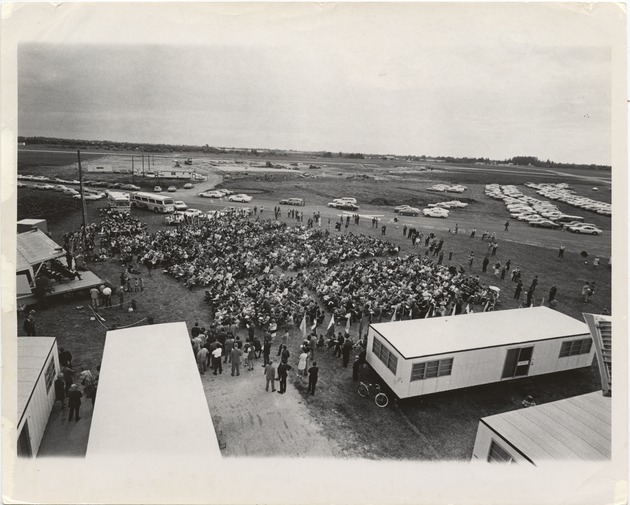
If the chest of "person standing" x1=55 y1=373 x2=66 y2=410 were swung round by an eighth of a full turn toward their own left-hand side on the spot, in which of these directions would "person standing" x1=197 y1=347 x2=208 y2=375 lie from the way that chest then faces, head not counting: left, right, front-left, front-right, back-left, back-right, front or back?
back-right

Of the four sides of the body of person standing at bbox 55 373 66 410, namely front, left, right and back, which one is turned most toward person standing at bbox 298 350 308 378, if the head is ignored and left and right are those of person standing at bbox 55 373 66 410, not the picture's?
right

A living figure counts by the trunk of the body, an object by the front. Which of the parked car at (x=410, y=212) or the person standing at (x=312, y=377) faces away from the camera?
the person standing

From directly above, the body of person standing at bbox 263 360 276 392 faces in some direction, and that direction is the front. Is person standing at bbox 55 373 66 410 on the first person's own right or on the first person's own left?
on the first person's own left

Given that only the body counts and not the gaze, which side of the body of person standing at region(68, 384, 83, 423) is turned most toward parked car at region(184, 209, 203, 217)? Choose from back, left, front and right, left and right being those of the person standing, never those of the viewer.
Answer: front

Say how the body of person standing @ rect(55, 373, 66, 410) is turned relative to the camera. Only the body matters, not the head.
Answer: away from the camera

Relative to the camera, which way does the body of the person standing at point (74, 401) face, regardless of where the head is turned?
away from the camera

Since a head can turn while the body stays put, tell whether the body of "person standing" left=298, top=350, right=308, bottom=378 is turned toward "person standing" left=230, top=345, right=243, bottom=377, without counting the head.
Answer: no

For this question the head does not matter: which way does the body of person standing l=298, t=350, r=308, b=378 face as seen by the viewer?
away from the camera

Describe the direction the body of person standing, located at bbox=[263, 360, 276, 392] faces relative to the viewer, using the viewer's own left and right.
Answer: facing away from the viewer

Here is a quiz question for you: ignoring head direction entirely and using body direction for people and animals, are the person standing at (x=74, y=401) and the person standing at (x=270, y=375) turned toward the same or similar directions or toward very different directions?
same or similar directions

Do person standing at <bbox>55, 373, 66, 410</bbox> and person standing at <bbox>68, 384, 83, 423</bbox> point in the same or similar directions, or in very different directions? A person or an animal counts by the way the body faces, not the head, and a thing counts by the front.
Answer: same or similar directions

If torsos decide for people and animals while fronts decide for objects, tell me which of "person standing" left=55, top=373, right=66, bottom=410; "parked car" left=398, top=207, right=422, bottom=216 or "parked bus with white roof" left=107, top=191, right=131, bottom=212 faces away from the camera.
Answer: the person standing

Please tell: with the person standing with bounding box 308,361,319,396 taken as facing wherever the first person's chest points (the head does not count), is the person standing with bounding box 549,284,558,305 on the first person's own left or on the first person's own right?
on the first person's own right
